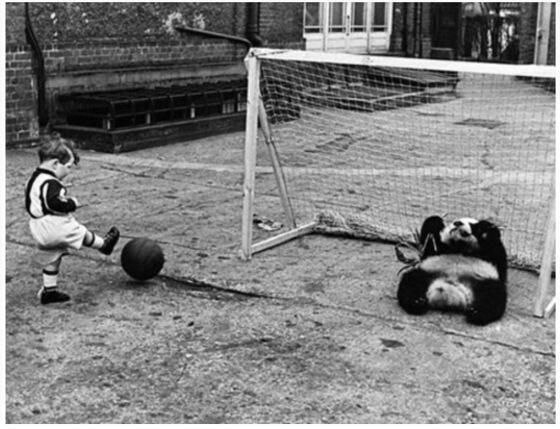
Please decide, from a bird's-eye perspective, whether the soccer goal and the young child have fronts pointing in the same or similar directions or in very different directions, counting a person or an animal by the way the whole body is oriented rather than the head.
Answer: very different directions

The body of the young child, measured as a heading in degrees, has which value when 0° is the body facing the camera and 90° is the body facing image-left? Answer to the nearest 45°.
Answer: approximately 270°

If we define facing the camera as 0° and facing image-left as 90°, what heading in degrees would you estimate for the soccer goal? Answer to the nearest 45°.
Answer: approximately 45°

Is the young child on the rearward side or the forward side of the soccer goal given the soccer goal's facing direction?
on the forward side

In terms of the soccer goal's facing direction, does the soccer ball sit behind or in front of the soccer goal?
in front

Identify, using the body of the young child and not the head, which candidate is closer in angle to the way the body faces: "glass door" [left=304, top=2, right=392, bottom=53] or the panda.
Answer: the panda

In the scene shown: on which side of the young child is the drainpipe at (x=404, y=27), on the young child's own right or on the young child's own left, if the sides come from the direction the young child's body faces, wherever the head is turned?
on the young child's own left

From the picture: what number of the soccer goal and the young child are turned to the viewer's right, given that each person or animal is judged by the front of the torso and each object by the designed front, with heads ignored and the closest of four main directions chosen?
1

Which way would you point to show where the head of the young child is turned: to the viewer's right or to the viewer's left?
to the viewer's right

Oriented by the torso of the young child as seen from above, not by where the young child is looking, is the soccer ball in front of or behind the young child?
in front

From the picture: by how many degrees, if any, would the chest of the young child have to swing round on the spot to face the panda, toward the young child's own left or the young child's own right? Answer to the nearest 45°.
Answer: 0° — they already face it
